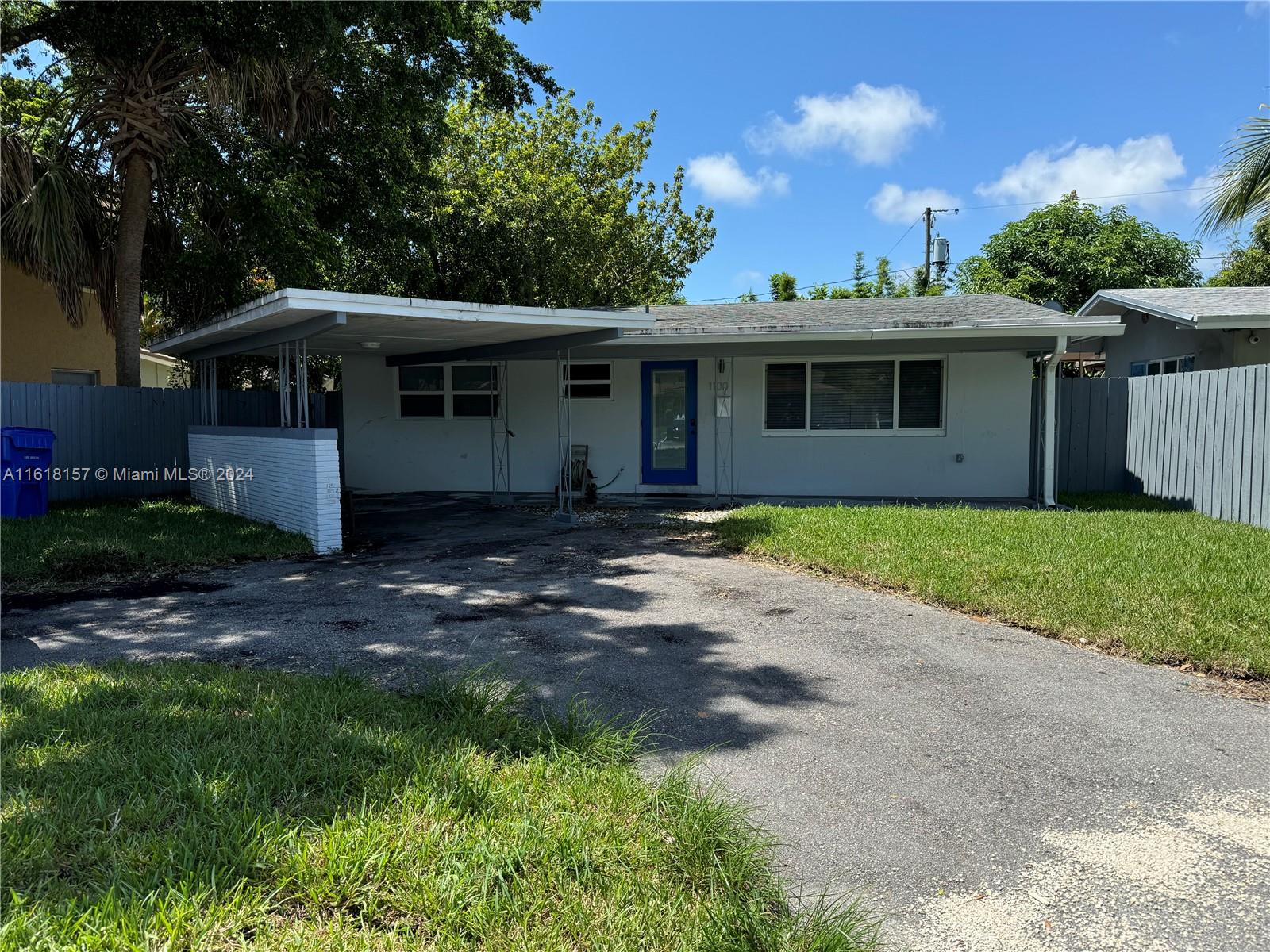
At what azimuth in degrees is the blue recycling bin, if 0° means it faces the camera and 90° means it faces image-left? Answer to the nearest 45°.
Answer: approximately 0°

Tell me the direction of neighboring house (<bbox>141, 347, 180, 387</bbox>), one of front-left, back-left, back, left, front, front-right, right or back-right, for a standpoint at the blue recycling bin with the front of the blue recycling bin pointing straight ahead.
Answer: back

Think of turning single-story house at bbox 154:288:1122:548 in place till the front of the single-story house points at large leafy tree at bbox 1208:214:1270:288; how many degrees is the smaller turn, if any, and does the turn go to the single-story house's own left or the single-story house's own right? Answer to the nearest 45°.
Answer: approximately 135° to the single-story house's own left

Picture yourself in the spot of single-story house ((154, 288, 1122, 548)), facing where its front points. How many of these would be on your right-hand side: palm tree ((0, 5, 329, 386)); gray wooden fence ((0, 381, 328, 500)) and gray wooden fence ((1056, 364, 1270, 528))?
2

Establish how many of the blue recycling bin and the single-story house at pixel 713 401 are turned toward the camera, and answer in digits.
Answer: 2

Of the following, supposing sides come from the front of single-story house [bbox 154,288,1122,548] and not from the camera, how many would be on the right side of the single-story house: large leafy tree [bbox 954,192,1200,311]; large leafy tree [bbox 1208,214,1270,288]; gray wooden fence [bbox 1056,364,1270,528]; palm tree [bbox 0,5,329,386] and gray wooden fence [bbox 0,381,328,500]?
2

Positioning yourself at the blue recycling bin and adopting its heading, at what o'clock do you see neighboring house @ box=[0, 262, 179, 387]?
The neighboring house is roughly at 6 o'clock from the blue recycling bin.

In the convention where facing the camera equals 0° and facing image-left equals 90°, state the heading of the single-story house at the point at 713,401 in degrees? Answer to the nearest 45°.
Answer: approximately 0°

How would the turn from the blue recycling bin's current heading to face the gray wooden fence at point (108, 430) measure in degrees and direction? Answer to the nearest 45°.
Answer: approximately 180°

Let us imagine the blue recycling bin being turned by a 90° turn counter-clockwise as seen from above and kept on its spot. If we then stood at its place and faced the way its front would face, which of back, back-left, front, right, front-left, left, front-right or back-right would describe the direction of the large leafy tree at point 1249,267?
front

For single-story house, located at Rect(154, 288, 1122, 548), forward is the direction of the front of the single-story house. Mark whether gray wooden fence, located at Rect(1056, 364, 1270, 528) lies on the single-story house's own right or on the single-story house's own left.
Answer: on the single-story house's own left

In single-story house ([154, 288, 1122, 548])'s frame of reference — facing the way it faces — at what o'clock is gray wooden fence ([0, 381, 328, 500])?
The gray wooden fence is roughly at 3 o'clock from the single-story house.
